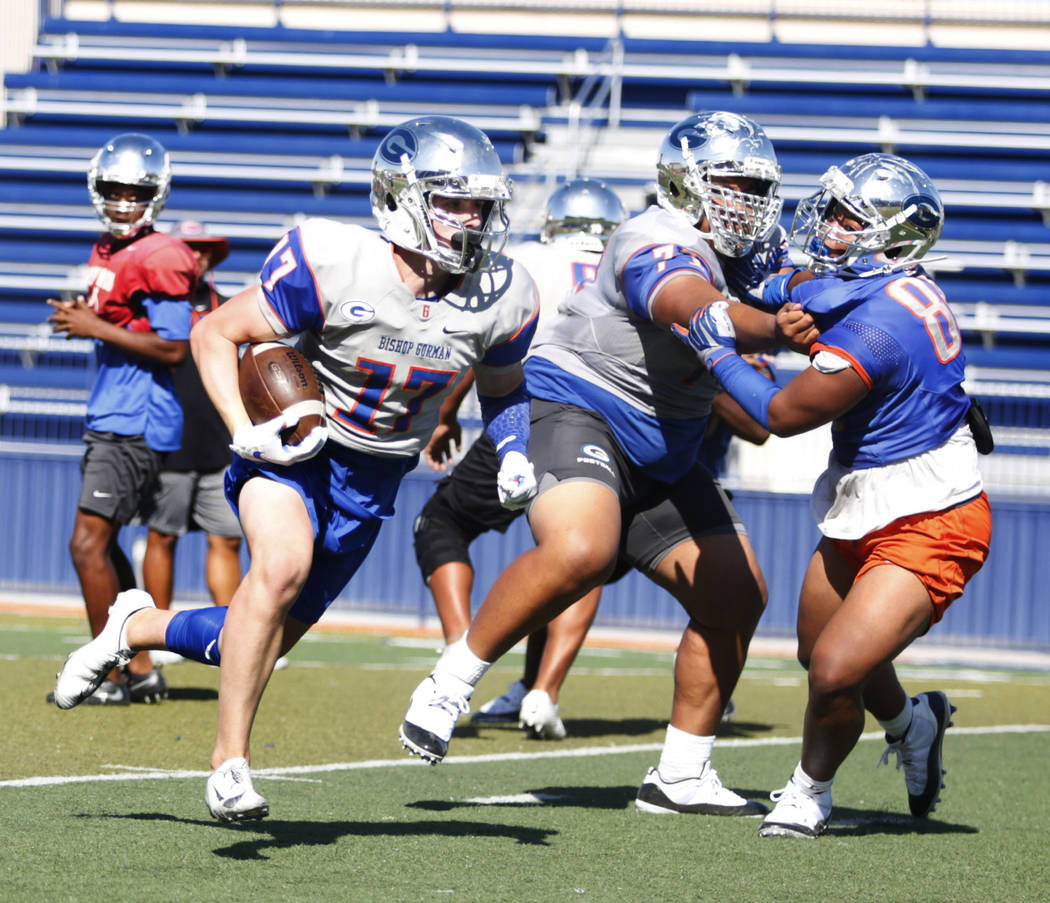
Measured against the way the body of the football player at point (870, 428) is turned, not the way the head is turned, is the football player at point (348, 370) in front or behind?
in front

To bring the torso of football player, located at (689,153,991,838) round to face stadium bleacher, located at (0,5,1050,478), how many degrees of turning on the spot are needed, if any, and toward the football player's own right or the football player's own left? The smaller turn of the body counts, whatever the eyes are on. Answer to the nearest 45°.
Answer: approximately 90° to the football player's own right

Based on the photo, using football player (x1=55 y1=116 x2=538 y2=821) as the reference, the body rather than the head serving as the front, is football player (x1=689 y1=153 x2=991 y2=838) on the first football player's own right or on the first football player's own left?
on the first football player's own left

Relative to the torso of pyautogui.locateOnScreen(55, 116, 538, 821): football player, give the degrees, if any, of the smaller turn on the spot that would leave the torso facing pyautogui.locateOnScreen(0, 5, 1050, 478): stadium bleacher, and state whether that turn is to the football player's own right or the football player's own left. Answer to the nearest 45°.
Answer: approximately 135° to the football player's own left

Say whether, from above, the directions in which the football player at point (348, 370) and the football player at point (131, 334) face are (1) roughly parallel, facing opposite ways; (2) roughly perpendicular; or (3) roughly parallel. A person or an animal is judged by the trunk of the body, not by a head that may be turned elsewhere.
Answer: roughly perpendicular

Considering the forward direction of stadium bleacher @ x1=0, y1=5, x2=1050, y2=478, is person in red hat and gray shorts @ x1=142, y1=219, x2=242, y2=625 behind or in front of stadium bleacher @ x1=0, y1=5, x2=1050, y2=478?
in front

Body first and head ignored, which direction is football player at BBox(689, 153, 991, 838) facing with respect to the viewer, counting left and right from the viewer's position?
facing to the left of the viewer

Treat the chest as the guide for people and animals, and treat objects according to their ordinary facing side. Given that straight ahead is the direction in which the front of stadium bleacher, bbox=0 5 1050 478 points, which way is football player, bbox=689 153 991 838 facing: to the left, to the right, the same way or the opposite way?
to the right
